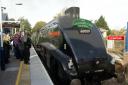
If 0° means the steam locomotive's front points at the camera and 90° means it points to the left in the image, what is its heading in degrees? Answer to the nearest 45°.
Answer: approximately 315°
